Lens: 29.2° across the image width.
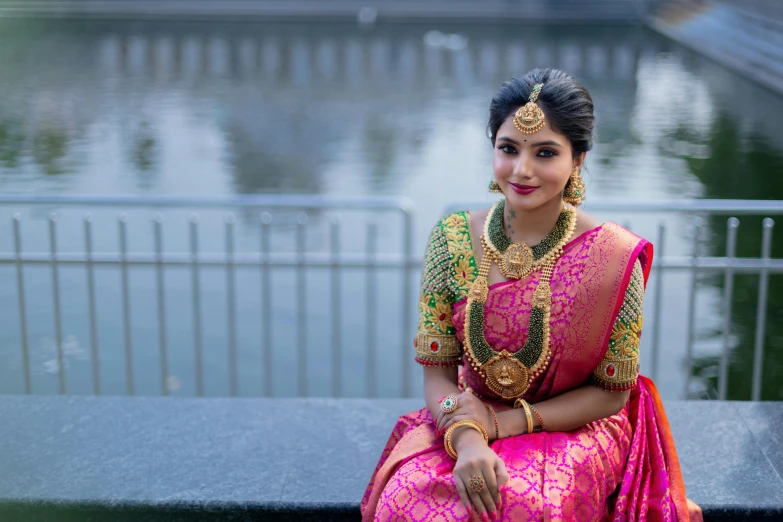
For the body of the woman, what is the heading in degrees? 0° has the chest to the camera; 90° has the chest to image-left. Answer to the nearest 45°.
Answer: approximately 45°
